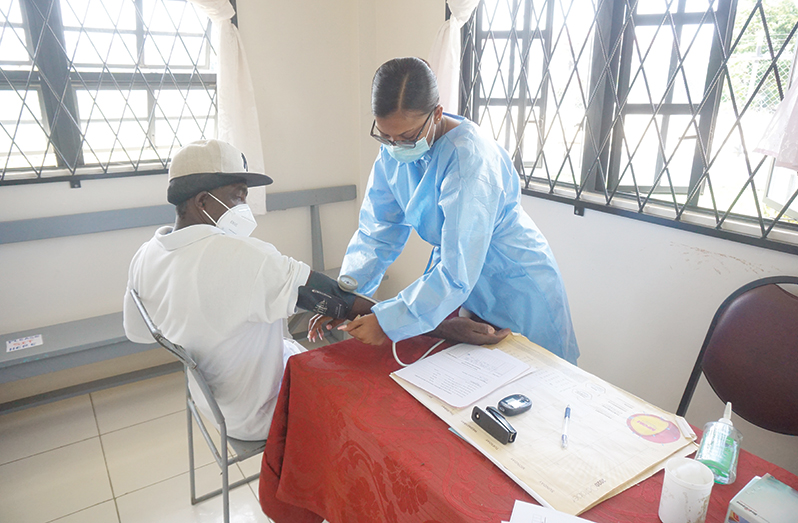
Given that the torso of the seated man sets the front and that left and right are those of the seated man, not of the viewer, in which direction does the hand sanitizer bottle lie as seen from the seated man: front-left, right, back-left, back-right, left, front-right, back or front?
right

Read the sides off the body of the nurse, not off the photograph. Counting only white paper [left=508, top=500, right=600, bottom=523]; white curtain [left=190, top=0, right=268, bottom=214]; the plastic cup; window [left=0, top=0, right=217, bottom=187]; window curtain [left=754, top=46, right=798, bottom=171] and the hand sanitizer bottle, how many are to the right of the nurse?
2

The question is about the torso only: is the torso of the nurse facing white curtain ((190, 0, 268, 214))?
no

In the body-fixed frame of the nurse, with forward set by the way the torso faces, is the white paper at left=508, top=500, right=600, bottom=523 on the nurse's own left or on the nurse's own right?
on the nurse's own left

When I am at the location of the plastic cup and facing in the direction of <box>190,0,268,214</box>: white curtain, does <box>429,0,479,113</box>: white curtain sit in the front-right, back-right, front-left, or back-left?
front-right

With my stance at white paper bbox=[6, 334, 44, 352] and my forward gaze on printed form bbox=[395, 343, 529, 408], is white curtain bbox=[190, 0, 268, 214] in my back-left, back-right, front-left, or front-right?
front-left

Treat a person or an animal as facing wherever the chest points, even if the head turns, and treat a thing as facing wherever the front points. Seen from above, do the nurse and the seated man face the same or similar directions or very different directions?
very different directions

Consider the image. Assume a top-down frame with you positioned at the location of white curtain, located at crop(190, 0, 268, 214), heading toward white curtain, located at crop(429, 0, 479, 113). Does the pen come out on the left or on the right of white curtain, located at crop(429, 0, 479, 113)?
right

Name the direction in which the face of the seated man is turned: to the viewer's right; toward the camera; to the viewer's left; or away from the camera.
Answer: to the viewer's right

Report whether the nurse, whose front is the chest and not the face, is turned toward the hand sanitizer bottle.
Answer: no

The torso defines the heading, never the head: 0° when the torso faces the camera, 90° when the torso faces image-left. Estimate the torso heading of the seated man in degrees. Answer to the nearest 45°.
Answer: approximately 225°

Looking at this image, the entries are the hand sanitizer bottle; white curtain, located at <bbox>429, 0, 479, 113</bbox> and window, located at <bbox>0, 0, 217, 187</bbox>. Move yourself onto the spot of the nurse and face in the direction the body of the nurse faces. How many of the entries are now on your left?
1

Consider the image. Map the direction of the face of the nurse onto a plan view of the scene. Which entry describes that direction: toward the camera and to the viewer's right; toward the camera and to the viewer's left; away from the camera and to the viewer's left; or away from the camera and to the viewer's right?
toward the camera and to the viewer's left

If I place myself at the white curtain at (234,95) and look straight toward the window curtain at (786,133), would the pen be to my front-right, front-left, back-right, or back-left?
front-right

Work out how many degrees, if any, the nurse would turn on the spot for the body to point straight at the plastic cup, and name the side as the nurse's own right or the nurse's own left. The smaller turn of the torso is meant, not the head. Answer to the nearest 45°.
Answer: approximately 90° to the nurse's own left
